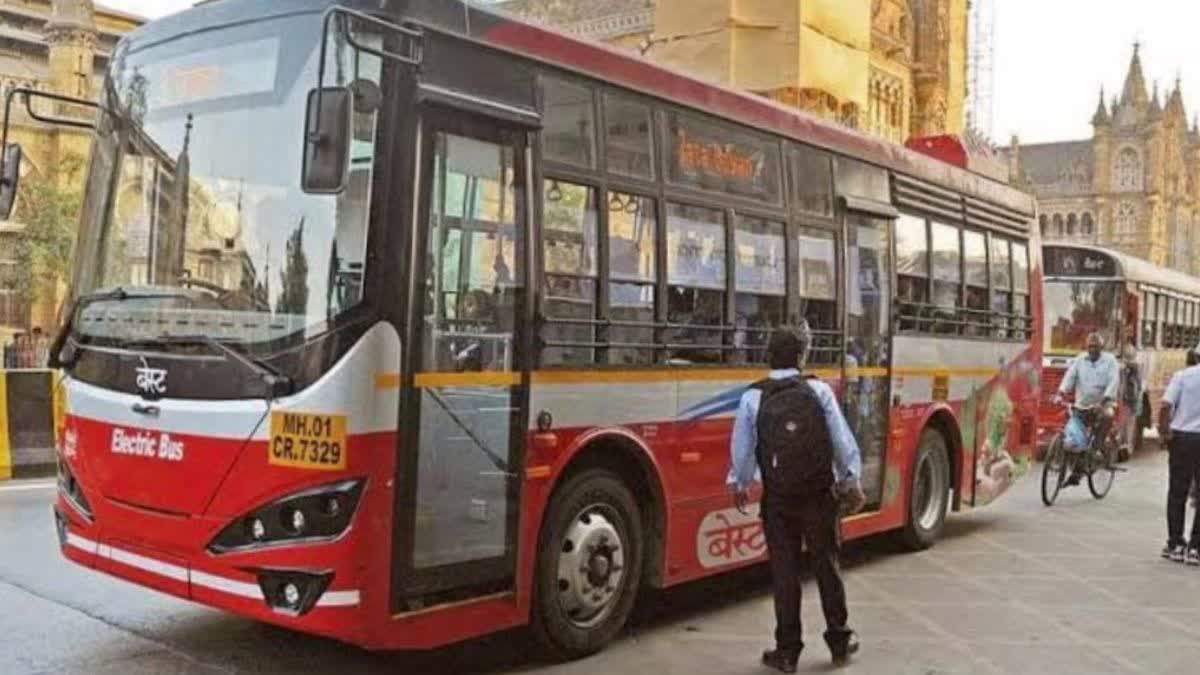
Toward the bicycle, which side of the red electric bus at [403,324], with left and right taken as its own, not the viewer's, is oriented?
back

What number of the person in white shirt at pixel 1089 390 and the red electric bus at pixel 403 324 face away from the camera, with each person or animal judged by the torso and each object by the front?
0

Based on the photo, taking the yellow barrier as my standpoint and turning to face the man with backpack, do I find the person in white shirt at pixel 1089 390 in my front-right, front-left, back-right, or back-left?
front-left

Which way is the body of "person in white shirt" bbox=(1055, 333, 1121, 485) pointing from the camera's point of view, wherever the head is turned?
toward the camera

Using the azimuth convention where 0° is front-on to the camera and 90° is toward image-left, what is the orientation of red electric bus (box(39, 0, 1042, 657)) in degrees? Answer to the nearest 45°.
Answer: approximately 45°

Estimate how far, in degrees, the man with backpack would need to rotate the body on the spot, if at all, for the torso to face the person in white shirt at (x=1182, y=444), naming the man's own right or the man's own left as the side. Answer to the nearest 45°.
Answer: approximately 45° to the man's own right

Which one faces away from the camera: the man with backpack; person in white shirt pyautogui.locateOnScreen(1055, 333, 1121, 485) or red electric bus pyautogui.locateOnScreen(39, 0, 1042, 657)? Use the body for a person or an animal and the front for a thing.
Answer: the man with backpack

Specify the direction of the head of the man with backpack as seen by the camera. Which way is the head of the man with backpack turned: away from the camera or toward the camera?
away from the camera

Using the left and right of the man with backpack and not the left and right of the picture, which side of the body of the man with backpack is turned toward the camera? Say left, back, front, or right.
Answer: back

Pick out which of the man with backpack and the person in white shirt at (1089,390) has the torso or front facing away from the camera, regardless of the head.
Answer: the man with backpack

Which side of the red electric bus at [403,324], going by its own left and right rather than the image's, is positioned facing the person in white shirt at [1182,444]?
back

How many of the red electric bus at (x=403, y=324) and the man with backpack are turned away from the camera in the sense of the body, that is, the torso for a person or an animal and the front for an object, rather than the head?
1

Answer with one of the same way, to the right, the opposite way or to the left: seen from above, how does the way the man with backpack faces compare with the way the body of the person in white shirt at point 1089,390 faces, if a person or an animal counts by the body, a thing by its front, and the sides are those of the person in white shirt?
the opposite way

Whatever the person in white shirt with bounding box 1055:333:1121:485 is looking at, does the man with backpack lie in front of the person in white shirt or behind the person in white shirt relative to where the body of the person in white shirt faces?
in front

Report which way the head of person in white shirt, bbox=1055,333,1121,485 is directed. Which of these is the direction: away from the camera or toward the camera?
toward the camera

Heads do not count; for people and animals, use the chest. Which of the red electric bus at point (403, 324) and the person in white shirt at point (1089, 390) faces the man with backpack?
the person in white shirt
